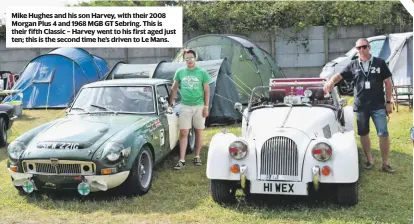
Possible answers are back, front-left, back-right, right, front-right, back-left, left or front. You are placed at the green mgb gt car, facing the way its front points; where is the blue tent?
back-right

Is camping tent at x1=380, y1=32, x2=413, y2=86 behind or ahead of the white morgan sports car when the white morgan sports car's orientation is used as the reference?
behind

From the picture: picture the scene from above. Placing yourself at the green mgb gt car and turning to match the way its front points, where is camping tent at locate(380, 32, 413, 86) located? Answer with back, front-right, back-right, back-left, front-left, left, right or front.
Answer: back

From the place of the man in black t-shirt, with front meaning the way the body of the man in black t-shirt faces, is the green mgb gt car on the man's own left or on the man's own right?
on the man's own right

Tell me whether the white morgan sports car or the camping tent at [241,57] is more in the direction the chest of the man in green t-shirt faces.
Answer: the white morgan sports car

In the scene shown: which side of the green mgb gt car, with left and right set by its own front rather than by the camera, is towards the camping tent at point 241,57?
back

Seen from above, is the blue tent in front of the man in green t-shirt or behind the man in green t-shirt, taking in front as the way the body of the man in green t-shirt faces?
behind

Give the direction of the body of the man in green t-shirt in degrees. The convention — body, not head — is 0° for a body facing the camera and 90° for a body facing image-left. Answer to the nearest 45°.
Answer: approximately 0°
